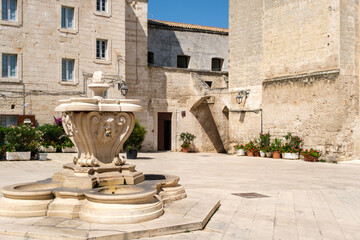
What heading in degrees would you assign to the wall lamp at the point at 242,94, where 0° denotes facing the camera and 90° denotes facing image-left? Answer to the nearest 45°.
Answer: approximately 45°

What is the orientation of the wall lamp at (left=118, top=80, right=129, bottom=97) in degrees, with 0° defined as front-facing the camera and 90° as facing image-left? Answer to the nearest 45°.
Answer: approximately 315°

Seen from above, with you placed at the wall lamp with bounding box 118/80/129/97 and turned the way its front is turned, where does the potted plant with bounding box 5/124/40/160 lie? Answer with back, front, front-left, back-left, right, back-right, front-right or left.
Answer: right

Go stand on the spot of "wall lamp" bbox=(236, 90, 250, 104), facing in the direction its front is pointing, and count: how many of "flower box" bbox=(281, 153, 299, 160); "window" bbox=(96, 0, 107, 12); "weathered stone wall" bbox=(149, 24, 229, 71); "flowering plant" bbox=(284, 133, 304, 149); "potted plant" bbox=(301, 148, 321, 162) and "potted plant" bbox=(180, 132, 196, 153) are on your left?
3

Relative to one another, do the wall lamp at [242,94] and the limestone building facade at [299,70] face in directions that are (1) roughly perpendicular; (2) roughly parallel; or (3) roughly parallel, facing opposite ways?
roughly parallel

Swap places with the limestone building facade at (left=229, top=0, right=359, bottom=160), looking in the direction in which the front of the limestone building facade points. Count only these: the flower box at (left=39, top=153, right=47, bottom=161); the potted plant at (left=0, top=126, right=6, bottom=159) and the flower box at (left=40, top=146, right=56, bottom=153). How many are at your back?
0

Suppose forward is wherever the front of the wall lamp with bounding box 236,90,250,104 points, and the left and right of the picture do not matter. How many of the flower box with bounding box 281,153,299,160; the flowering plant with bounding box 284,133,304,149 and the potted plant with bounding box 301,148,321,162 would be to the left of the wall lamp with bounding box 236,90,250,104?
3

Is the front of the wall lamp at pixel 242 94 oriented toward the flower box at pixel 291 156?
no

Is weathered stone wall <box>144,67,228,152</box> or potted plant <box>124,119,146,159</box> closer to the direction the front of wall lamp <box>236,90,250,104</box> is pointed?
the potted plant

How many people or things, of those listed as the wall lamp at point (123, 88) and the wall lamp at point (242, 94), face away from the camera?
0

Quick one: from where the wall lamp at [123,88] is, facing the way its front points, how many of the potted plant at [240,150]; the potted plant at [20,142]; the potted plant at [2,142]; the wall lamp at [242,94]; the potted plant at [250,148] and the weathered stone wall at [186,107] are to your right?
2

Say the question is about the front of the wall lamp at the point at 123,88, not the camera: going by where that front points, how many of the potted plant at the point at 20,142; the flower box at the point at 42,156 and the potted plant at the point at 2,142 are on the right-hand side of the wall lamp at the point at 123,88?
3

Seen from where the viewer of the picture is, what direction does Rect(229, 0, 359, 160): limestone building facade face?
facing the viewer and to the left of the viewer

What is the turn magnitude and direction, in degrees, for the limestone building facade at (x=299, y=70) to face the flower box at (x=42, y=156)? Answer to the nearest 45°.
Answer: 0° — it already faces it

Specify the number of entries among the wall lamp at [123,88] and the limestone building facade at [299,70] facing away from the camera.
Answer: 0

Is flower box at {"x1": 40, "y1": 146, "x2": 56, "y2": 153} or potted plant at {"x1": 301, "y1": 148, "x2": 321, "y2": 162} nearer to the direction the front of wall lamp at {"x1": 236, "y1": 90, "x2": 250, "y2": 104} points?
the flower box
